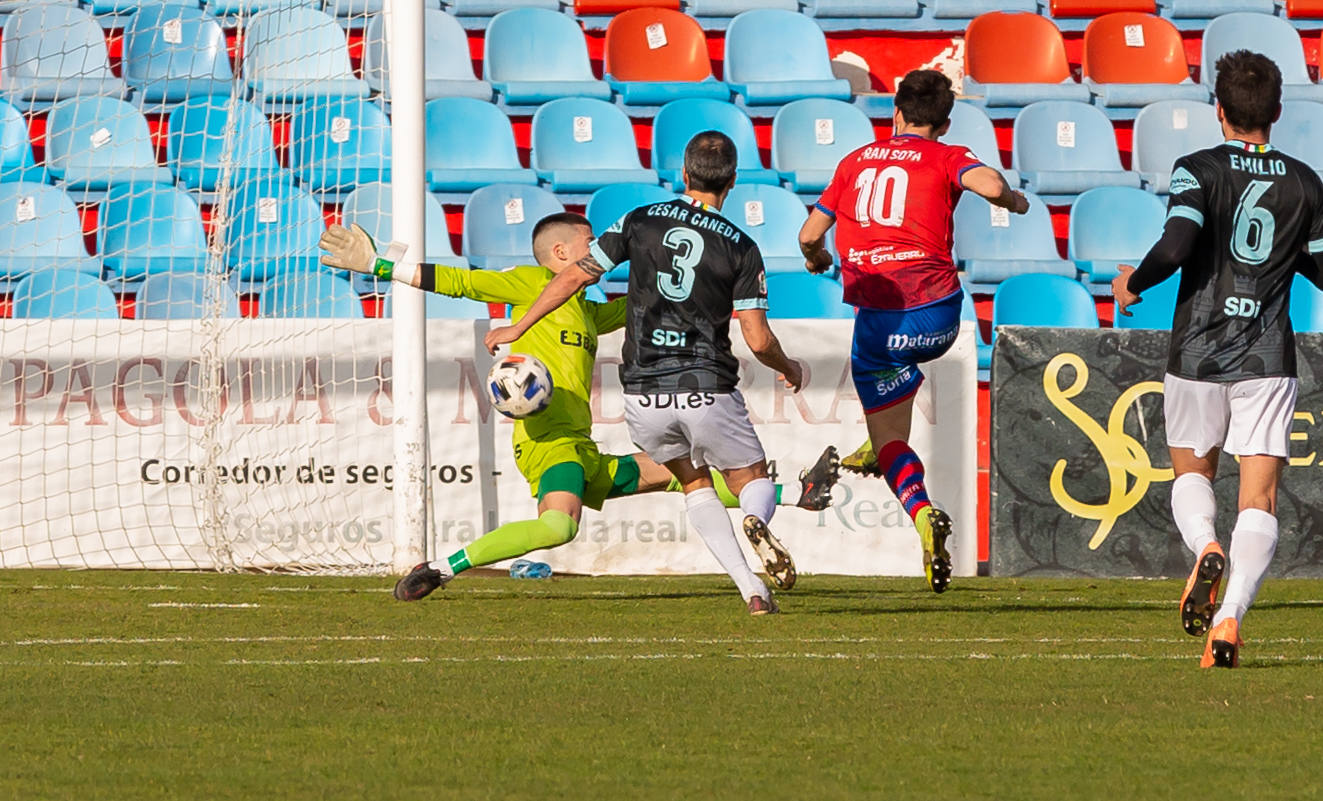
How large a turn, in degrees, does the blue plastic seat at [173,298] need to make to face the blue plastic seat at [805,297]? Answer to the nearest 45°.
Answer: approximately 90° to its left

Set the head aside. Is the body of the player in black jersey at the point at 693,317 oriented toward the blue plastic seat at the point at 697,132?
yes

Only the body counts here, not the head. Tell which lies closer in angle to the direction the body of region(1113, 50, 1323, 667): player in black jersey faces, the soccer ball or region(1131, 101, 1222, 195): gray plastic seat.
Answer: the gray plastic seat

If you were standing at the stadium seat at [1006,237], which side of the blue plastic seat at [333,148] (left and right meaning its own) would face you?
left

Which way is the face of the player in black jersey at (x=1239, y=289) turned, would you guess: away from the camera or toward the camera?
away from the camera

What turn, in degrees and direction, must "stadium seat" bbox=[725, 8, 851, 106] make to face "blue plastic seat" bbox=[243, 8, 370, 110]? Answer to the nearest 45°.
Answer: approximately 45° to its right

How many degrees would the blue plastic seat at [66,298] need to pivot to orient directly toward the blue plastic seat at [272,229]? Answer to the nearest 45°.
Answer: approximately 90° to its left

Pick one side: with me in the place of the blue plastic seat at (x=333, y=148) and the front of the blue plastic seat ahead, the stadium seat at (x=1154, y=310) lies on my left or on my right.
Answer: on my left
